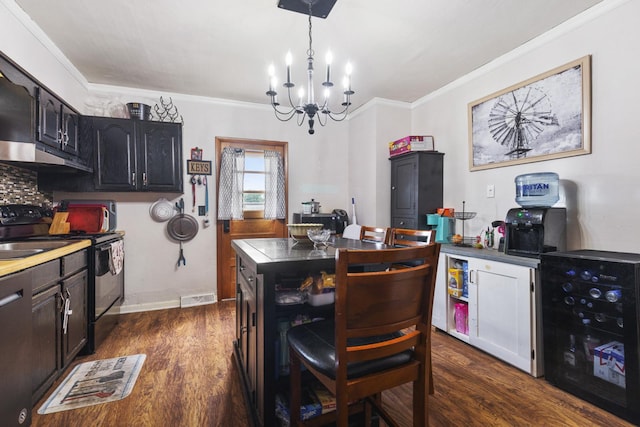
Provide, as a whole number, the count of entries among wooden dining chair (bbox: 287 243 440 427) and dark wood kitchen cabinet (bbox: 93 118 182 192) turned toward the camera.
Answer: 1

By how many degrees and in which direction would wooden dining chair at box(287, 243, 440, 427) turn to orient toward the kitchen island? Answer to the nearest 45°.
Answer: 0° — it already faces it

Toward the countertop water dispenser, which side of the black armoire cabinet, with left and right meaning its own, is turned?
left

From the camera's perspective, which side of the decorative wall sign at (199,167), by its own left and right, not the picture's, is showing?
front

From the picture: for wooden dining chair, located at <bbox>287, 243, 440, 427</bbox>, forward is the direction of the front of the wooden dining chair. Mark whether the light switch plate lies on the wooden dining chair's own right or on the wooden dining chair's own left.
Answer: on the wooden dining chair's own right

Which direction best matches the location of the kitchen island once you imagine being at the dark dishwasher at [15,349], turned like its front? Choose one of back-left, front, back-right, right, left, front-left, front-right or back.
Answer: front

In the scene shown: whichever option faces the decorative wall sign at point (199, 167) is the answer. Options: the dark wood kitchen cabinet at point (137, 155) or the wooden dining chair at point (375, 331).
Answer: the wooden dining chair

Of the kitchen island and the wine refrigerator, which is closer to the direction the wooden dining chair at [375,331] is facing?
the kitchen island

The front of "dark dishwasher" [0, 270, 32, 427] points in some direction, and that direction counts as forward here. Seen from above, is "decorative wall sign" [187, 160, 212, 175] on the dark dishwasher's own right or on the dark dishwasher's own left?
on the dark dishwasher's own left

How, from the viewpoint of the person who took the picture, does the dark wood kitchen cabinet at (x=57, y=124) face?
facing the viewer and to the right of the viewer

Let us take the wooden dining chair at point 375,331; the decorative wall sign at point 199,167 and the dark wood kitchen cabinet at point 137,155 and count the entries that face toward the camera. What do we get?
2

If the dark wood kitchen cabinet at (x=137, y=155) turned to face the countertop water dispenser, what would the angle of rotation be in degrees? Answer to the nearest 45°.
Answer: approximately 45° to its left

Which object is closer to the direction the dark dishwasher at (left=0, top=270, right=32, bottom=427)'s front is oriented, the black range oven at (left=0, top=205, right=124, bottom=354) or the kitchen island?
the kitchen island

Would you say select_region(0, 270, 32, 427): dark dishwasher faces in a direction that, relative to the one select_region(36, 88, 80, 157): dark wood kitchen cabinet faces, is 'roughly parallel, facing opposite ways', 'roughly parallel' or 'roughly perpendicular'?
roughly parallel

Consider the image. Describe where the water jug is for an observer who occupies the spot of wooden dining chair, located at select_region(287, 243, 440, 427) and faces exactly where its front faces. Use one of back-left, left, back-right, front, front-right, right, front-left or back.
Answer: right

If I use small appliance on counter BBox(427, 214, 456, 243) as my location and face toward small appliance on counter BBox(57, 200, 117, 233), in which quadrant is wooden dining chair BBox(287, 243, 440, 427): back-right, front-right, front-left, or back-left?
front-left

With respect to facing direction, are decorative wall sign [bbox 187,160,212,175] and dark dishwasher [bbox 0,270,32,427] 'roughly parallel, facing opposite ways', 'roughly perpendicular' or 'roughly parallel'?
roughly perpendicular

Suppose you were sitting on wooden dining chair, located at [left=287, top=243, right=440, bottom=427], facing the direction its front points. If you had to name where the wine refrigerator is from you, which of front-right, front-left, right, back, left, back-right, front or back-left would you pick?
right

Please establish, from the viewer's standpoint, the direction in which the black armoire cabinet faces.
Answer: facing the viewer and to the left of the viewer
